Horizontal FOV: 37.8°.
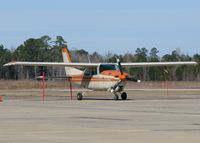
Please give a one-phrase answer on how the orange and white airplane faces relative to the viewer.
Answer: facing the viewer and to the right of the viewer
